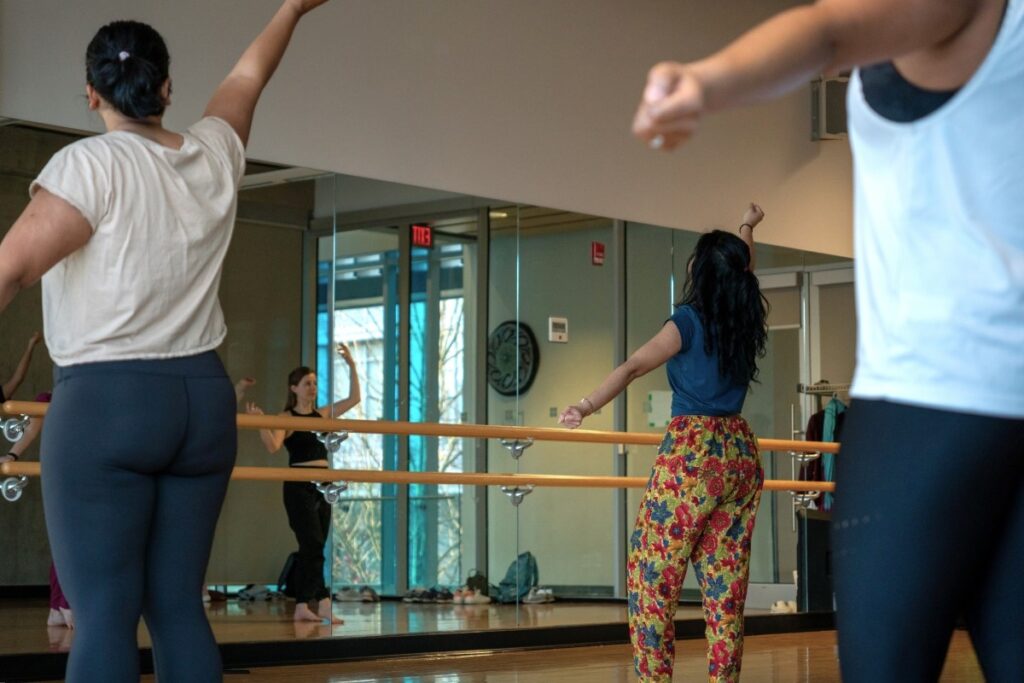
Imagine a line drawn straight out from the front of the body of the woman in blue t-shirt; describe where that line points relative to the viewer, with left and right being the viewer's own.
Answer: facing away from the viewer and to the left of the viewer

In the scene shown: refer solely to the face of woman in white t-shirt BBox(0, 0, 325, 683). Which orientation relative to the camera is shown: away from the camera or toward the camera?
away from the camera

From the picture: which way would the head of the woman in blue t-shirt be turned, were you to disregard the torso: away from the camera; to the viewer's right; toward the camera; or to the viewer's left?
away from the camera

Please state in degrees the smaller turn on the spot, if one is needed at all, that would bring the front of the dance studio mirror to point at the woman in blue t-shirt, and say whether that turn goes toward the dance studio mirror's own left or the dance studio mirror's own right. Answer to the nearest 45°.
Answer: approximately 45° to the dance studio mirror's own right

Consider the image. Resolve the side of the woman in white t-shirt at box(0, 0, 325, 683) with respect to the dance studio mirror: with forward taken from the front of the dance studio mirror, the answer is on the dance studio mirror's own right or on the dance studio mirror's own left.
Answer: on the dance studio mirror's own right

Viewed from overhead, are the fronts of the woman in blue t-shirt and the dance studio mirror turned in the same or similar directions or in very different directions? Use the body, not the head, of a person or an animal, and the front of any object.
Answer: very different directions

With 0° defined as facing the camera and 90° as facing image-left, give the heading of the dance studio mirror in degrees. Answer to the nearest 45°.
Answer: approximately 315°

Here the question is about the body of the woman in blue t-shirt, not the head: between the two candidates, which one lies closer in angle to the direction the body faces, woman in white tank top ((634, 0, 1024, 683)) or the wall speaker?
the wall speaker

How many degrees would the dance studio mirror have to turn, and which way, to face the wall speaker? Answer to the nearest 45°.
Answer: approximately 45° to its left
